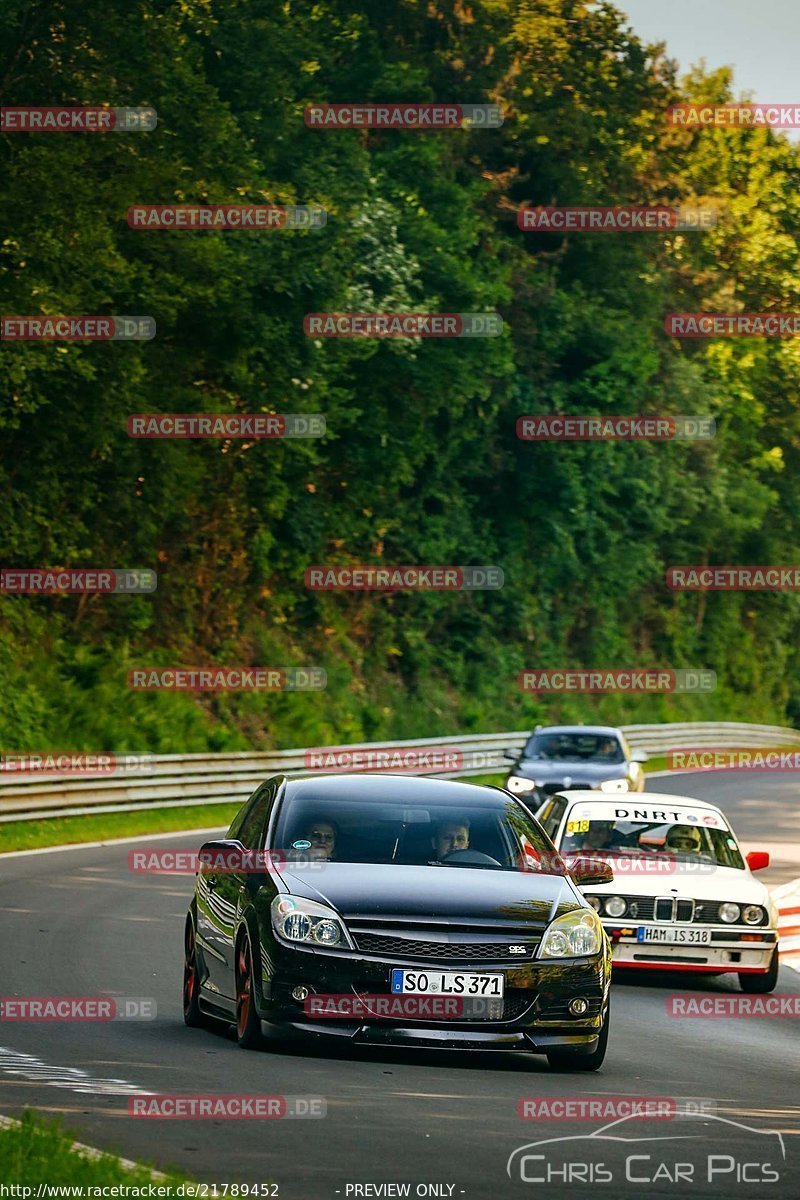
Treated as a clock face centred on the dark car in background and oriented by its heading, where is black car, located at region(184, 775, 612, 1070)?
The black car is roughly at 12 o'clock from the dark car in background.

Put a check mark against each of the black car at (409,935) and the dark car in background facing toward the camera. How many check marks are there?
2

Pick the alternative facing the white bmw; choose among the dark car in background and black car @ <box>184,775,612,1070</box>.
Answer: the dark car in background

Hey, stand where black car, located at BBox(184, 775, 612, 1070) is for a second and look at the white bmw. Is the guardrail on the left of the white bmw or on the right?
left

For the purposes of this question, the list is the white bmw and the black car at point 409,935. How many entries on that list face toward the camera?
2

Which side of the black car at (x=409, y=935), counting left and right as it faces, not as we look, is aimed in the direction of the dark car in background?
back

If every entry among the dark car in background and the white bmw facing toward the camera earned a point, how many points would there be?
2

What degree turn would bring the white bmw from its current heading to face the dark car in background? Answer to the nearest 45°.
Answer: approximately 180°

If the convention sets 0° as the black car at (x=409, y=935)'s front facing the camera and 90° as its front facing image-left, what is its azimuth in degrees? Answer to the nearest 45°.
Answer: approximately 0°

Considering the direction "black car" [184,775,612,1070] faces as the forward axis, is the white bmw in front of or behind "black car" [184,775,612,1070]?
behind
